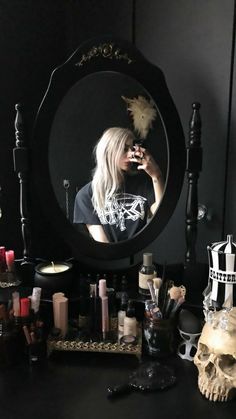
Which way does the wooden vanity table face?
toward the camera

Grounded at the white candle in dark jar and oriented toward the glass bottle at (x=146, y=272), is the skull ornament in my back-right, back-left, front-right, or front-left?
front-right

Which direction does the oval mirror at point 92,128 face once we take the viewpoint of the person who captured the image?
facing the viewer
